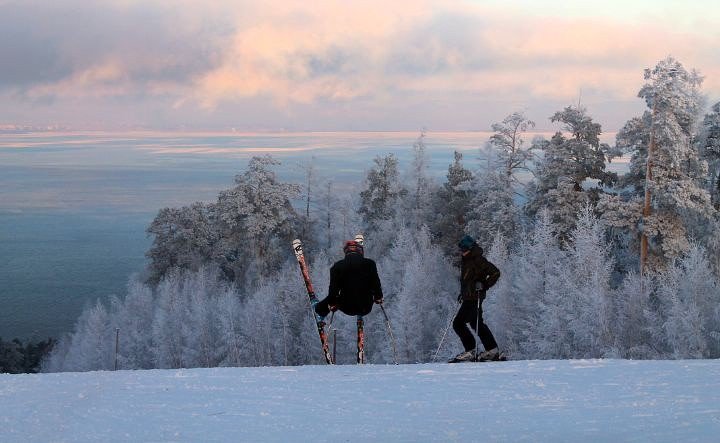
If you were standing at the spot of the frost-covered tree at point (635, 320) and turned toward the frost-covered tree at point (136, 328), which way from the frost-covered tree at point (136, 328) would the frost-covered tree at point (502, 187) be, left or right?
right

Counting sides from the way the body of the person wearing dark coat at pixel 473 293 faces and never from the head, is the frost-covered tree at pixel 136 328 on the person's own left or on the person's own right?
on the person's own right

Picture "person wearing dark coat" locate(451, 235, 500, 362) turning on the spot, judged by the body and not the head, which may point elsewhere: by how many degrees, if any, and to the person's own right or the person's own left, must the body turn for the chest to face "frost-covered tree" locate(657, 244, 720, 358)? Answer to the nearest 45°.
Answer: approximately 135° to the person's own right

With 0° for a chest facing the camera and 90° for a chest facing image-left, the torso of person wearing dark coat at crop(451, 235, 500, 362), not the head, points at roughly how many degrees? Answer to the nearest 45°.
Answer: approximately 90°

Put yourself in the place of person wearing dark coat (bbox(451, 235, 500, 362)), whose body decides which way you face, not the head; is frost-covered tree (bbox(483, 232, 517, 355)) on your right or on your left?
on your right

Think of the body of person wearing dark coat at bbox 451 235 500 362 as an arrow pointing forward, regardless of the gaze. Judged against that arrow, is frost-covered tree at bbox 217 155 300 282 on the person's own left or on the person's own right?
on the person's own right

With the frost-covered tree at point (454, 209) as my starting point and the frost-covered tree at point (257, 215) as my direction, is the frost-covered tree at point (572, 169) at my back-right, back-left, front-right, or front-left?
back-left

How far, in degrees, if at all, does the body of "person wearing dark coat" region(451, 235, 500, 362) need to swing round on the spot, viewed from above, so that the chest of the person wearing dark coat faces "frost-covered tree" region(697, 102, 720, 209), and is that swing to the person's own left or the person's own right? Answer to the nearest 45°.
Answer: approximately 135° to the person's own right

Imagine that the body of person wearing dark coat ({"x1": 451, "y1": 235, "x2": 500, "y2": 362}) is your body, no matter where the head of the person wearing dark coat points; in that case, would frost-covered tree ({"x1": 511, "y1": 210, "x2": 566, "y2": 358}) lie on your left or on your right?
on your right
